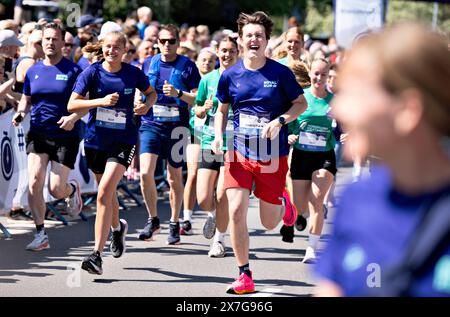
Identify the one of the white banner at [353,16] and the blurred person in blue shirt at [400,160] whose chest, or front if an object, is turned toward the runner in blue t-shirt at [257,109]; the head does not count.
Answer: the white banner

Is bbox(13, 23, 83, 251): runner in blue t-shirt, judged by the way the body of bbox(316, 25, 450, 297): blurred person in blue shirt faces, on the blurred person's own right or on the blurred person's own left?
on the blurred person's own right

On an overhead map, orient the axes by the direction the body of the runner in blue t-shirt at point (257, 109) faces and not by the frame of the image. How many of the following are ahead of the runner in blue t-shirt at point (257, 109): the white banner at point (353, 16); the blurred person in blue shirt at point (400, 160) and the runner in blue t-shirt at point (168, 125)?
1

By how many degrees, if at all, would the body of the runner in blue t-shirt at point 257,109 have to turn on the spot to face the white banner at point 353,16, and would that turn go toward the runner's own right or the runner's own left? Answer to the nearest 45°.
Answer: approximately 180°

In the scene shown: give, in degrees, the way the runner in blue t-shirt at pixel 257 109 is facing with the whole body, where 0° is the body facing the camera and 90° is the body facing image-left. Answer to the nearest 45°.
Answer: approximately 0°

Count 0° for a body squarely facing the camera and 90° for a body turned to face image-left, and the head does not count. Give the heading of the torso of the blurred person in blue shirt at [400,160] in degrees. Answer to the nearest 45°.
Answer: approximately 45°

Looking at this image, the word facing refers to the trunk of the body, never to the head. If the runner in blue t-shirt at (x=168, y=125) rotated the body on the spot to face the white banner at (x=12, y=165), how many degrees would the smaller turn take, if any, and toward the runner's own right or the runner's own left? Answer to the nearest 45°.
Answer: approximately 90° to the runner's own right

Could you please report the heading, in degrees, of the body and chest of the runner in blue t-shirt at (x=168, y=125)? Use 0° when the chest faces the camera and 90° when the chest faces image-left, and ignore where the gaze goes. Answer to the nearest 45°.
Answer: approximately 0°

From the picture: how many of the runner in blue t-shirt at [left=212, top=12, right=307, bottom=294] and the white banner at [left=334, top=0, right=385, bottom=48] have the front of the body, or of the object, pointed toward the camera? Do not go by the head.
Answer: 2

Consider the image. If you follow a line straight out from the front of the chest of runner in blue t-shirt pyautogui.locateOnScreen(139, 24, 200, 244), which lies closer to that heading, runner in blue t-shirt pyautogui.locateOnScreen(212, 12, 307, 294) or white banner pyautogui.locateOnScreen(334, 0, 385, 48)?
the runner in blue t-shirt

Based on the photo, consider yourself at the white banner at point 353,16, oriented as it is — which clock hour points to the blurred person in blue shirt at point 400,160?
The blurred person in blue shirt is roughly at 12 o'clock from the white banner.
